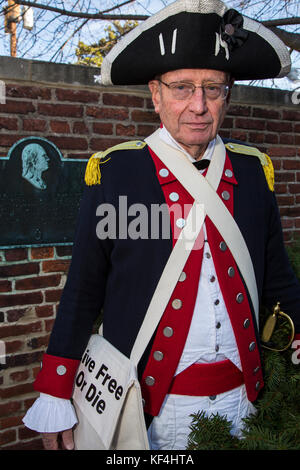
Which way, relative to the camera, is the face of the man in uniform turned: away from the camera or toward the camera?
toward the camera

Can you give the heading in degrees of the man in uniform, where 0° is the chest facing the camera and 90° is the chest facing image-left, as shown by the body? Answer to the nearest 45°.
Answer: approximately 315°
